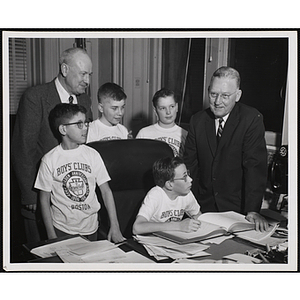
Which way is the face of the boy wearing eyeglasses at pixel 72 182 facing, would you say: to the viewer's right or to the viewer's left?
to the viewer's right

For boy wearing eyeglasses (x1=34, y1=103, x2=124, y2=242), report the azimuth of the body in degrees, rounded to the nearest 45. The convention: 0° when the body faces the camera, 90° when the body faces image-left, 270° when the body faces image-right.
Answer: approximately 0°

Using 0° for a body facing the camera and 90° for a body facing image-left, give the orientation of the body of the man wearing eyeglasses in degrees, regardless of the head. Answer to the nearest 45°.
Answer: approximately 45°

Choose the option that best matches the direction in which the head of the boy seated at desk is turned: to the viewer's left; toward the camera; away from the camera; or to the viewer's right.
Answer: to the viewer's right

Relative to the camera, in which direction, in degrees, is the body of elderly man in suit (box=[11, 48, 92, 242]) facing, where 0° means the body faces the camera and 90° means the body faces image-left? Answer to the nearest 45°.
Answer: approximately 315°
